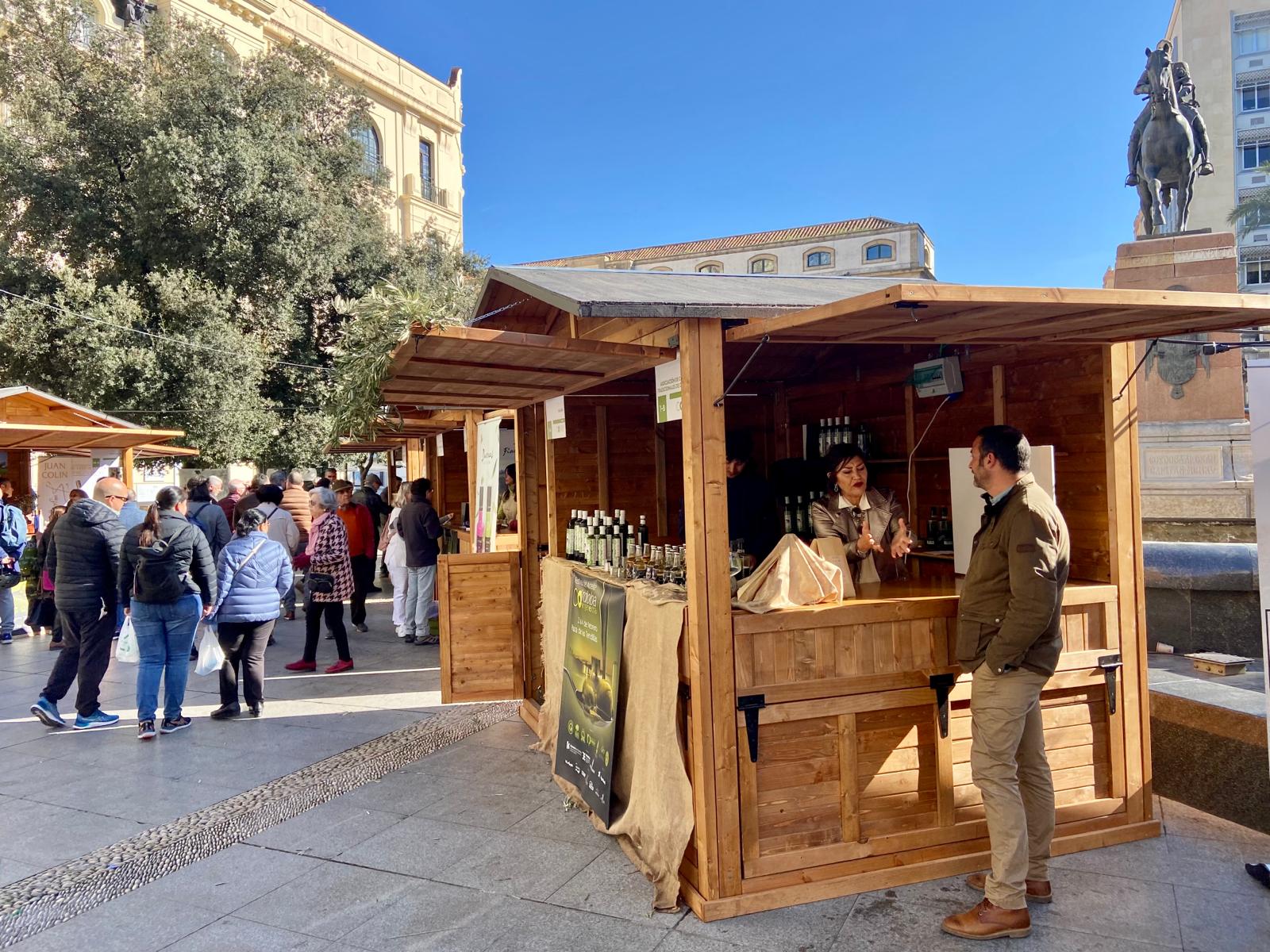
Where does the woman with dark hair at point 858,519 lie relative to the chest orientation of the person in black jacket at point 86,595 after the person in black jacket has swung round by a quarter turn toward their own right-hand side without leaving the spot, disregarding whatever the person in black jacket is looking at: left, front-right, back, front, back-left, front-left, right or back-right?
front

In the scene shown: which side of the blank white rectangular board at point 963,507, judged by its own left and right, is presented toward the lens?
front

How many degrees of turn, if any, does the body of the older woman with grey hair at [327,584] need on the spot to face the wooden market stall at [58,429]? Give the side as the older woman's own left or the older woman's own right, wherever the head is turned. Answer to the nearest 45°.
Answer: approximately 45° to the older woman's own right

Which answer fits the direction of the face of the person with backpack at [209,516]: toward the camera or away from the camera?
away from the camera

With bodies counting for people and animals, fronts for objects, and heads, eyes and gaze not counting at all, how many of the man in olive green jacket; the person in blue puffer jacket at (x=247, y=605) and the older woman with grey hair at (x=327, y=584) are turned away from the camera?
1

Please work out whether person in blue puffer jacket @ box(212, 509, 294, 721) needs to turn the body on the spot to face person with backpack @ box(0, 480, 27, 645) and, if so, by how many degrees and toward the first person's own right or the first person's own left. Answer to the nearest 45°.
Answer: approximately 45° to the first person's own left

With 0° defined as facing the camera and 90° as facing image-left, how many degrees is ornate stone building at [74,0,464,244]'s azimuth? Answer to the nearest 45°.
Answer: approximately 315°

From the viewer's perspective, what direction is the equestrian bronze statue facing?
toward the camera

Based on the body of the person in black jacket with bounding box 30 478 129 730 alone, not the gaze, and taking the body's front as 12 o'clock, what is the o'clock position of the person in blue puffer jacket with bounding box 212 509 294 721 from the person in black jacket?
The person in blue puffer jacket is roughly at 2 o'clock from the person in black jacket.

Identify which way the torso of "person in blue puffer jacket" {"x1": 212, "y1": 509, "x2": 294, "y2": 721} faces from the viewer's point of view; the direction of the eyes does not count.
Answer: away from the camera

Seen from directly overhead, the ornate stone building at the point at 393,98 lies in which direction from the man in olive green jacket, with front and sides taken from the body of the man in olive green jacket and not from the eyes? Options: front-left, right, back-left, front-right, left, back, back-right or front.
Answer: front-right

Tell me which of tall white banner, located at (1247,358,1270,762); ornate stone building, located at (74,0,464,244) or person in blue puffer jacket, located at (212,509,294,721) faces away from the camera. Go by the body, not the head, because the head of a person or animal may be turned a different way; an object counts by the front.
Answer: the person in blue puffer jacket

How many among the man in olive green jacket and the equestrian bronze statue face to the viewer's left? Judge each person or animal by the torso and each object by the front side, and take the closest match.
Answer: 1

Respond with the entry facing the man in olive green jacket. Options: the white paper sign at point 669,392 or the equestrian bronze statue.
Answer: the equestrian bronze statue

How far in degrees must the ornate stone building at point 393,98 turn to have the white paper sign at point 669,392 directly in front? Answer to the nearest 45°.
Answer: approximately 45° to its right

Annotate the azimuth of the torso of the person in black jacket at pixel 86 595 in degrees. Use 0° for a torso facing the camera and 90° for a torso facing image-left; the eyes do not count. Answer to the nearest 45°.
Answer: approximately 225°

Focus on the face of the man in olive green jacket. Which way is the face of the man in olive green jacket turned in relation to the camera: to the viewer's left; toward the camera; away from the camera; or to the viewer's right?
to the viewer's left

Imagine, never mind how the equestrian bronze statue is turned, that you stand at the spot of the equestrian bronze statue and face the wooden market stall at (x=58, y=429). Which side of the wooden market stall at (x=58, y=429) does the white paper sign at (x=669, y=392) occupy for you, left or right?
left

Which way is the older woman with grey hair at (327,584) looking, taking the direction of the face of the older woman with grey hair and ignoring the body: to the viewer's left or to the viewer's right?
to the viewer's left
